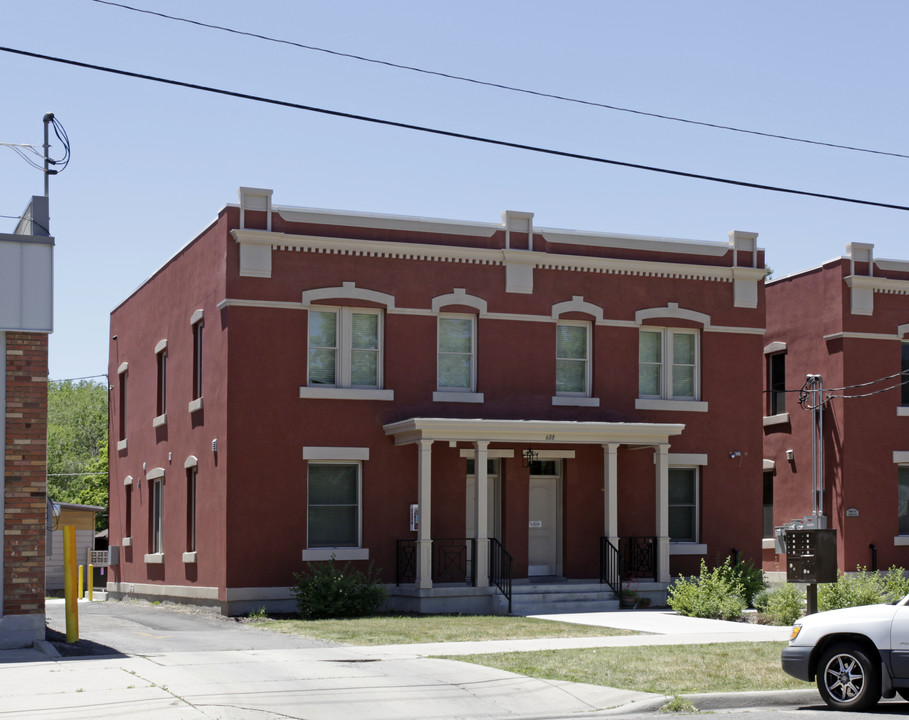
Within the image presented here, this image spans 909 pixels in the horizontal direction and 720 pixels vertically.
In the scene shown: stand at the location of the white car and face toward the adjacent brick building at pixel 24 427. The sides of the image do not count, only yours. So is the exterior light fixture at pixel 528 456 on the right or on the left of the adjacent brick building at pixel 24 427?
right

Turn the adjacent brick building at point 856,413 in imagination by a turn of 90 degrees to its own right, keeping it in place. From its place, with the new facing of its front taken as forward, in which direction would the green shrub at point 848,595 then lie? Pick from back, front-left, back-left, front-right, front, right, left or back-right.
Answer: front-left

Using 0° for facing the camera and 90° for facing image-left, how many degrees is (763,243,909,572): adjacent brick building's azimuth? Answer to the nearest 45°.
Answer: approximately 315°

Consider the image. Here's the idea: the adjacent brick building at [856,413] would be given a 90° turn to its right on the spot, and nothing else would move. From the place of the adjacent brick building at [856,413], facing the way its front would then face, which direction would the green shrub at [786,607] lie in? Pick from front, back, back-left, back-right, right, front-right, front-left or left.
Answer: front-left

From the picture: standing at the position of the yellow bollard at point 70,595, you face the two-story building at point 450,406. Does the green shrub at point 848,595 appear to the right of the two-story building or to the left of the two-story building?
right

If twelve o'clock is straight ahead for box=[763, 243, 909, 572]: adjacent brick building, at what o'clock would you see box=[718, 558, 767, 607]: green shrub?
The green shrub is roughly at 2 o'clock from the adjacent brick building.

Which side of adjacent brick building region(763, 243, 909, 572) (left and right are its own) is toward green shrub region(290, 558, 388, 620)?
right

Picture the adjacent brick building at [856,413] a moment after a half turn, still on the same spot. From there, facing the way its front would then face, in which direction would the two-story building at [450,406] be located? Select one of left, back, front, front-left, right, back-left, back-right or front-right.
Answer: left

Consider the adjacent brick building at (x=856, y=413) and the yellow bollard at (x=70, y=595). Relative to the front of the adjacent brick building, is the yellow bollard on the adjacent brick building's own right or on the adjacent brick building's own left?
on the adjacent brick building's own right
